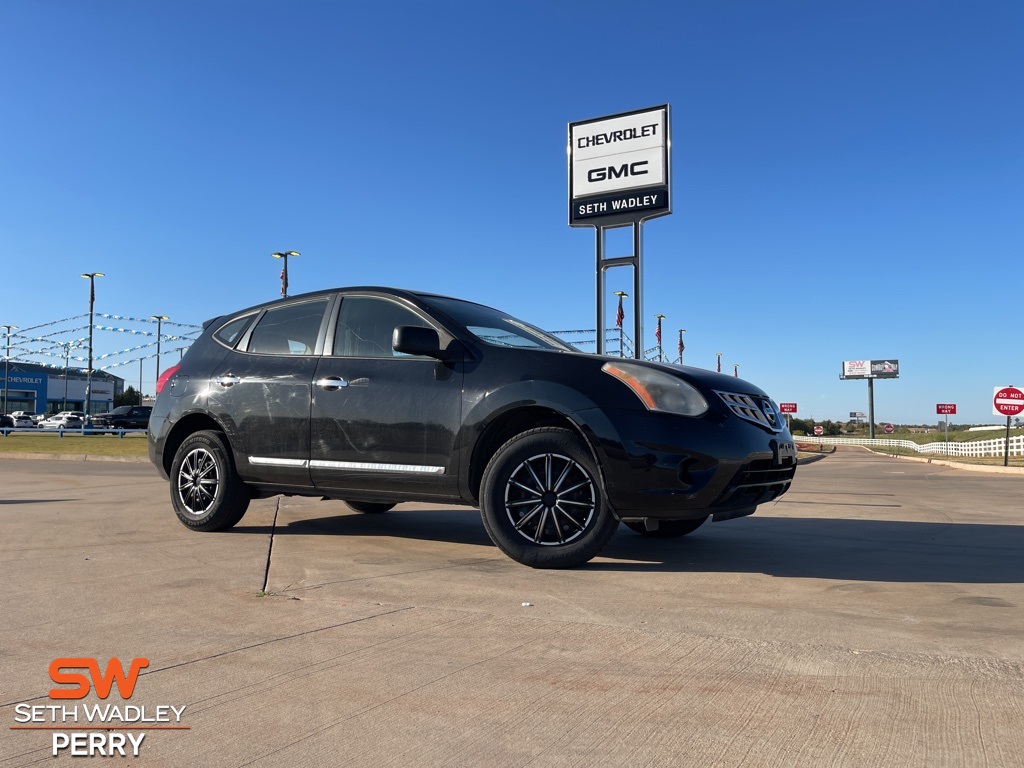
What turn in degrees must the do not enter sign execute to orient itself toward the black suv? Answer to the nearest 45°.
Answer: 0° — it already faces it

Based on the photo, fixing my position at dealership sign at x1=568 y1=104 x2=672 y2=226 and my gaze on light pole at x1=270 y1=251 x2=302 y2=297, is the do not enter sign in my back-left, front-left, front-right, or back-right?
back-right

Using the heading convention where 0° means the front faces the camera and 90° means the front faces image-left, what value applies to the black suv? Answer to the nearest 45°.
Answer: approximately 315°

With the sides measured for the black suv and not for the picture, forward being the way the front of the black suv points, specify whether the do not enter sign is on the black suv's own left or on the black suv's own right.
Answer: on the black suv's own left

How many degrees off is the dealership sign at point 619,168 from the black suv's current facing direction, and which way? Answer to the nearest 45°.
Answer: approximately 135° to its left

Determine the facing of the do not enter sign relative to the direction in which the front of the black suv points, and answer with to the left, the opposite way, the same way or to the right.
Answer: to the right

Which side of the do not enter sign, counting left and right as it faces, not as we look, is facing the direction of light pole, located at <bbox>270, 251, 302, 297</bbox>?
right

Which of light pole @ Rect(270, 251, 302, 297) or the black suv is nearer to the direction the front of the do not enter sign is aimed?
the black suv
